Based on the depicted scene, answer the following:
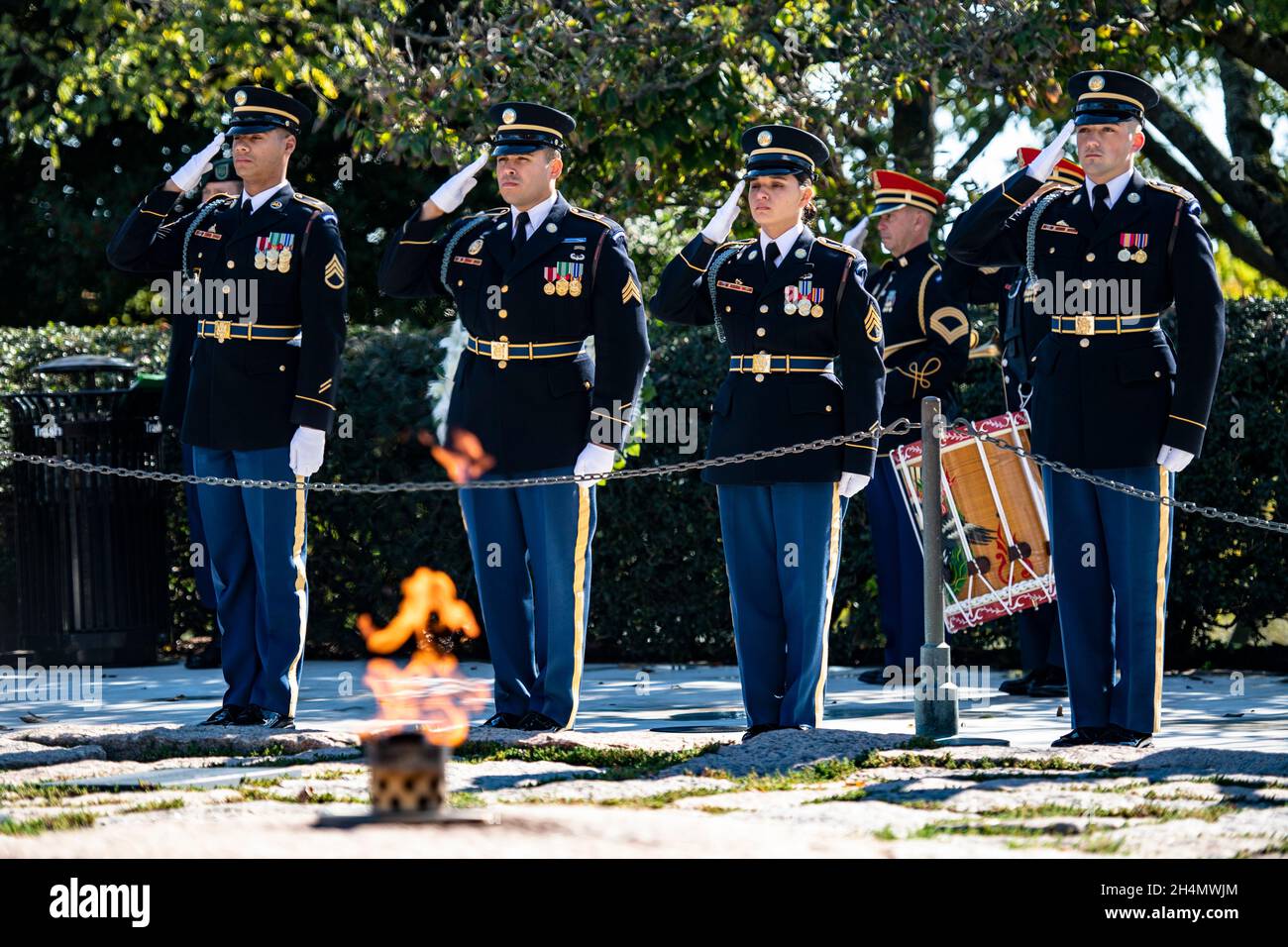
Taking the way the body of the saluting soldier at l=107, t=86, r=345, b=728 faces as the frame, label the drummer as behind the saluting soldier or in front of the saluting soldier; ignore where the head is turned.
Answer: behind

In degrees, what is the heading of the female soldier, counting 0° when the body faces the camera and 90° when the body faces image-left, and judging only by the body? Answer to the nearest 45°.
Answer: approximately 45°

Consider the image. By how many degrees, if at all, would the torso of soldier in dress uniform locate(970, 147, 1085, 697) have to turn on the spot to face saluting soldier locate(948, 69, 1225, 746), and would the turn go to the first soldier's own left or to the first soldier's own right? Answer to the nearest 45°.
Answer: approximately 45° to the first soldier's own left

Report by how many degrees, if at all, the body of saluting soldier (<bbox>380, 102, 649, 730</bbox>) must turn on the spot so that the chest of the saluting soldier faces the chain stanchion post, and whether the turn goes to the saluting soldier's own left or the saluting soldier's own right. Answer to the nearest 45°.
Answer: approximately 135° to the saluting soldier's own left
